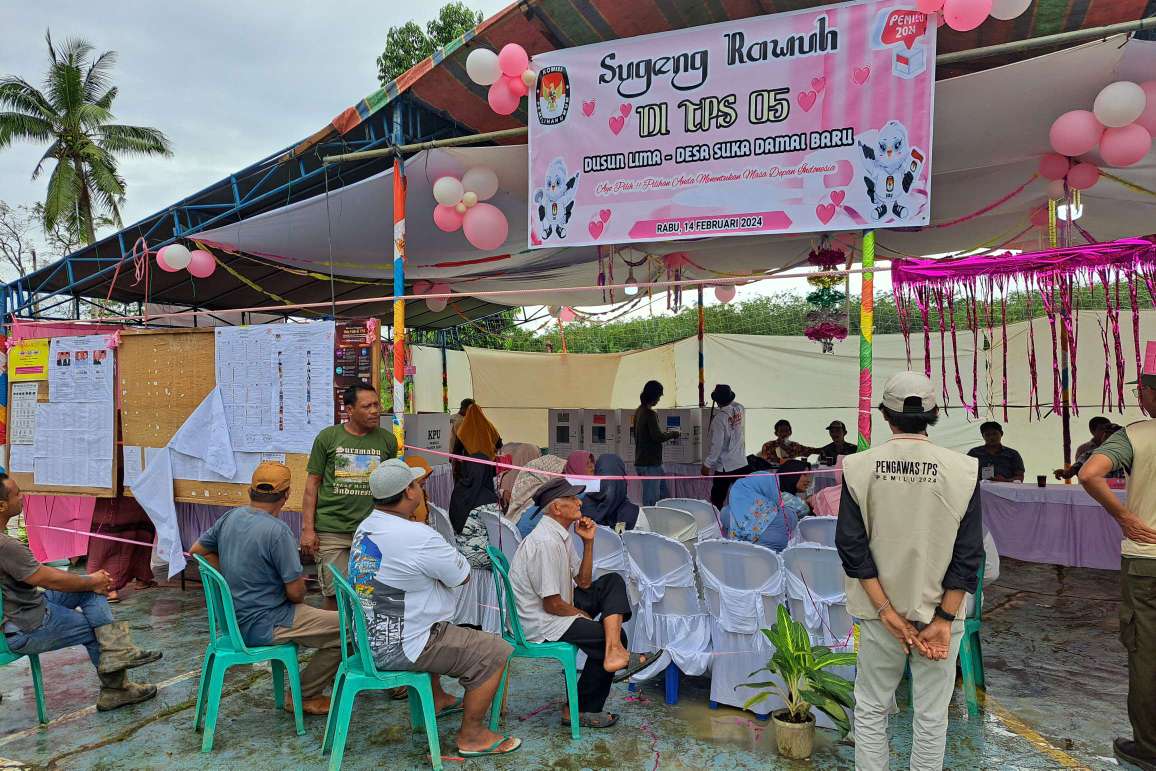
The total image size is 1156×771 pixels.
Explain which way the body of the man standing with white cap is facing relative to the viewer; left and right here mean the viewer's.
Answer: facing away from the viewer

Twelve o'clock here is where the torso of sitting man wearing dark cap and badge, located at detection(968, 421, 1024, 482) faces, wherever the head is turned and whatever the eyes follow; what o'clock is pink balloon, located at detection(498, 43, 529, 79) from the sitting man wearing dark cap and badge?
The pink balloon is roughly at 1 o'clock from the sitting man wearing dark cap and badge.

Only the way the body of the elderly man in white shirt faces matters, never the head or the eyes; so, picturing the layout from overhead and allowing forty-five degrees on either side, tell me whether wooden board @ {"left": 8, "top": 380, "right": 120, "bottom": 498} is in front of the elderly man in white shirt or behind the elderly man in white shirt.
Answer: behind

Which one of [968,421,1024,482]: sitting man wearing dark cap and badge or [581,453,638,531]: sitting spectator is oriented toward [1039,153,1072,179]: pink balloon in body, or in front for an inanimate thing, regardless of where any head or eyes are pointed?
[968,421,1024,482]: sitting man wearing dark cap and badge

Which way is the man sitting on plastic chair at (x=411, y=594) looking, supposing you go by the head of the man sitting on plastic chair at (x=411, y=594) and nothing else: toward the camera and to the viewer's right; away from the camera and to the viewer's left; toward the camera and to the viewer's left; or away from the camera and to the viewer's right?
away from the camera and to the viewer's right

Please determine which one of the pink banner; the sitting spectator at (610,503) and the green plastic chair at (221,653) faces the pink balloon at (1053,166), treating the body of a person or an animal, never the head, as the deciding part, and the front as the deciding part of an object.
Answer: the green plastic chair

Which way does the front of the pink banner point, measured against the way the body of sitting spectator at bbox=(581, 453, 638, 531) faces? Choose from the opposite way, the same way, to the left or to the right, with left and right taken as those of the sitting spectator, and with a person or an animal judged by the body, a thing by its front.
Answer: the opposite way

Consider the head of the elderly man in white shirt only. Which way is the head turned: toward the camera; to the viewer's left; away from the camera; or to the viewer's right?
to the viewer's right

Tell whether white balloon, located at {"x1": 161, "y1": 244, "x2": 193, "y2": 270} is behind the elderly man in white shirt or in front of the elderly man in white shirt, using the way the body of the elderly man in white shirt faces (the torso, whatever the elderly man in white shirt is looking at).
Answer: behind

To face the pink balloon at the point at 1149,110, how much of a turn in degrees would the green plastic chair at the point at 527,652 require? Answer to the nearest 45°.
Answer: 0° — it already faces it

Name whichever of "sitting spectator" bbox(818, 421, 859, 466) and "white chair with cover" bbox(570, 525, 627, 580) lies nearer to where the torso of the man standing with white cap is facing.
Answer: the sitting spectator

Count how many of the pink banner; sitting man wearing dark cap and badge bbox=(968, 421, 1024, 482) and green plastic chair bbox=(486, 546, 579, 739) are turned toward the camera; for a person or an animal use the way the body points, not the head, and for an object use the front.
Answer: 2

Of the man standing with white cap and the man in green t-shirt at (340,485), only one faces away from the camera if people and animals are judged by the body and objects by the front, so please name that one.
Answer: the man standing with white cap

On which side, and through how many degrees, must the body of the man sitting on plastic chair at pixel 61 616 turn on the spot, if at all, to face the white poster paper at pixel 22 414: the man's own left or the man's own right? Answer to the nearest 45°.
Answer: approximately 90° to the man's own left
